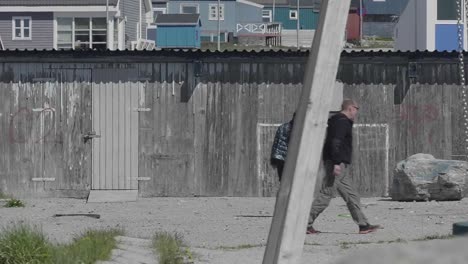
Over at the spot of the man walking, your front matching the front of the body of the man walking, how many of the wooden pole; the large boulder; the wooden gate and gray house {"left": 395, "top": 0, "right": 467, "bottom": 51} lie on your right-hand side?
1

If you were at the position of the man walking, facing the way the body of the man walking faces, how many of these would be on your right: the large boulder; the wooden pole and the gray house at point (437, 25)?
1

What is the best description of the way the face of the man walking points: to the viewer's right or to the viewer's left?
to the viewer's right

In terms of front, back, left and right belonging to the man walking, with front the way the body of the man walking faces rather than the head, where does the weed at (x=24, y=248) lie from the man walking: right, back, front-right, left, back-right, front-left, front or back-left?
back-right

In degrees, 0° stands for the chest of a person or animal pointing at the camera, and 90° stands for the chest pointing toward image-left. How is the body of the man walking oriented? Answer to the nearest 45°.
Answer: approximately 270°

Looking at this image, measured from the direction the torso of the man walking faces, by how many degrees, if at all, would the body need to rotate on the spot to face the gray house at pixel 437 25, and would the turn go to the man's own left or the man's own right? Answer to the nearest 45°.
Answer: approximately 90° to the man's own left

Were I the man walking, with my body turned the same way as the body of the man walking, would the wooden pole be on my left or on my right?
on my right
